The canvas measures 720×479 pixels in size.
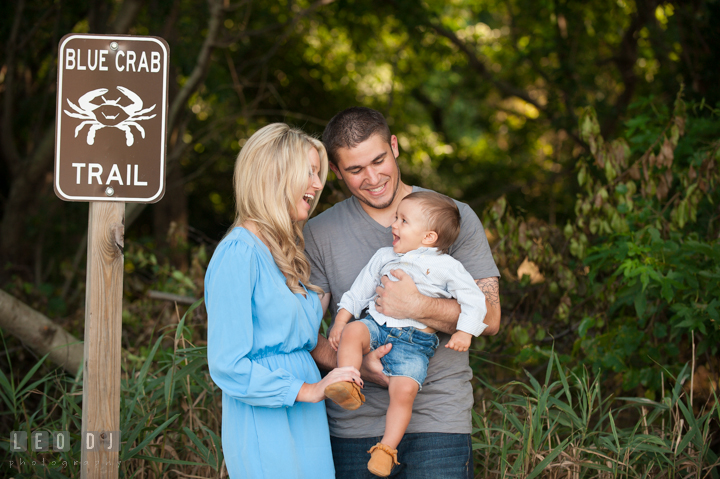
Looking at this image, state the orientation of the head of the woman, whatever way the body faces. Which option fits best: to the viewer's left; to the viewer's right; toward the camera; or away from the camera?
to the viewer's right

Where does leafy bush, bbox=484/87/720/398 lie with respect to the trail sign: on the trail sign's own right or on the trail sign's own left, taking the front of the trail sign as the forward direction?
on the trail sign's own left

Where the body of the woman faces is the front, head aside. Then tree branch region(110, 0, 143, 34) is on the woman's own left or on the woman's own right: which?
on the woman's own left

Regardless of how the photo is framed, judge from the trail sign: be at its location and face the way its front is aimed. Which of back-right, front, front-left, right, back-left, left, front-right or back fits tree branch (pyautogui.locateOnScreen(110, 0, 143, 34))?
back

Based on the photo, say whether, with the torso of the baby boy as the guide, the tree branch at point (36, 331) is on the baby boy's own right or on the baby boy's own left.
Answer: on the baby boy's own right

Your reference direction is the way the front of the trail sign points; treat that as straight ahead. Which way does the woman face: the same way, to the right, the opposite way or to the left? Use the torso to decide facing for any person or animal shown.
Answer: to the left

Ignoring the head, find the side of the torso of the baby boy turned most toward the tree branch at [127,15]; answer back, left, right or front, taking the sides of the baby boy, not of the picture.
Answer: right

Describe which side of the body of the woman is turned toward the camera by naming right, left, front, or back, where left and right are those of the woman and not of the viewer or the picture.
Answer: right

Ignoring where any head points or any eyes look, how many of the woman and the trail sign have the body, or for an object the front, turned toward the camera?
1

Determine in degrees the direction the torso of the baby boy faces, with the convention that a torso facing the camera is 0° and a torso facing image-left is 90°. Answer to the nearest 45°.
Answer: approximately 45°

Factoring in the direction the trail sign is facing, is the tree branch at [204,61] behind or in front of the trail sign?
behind
